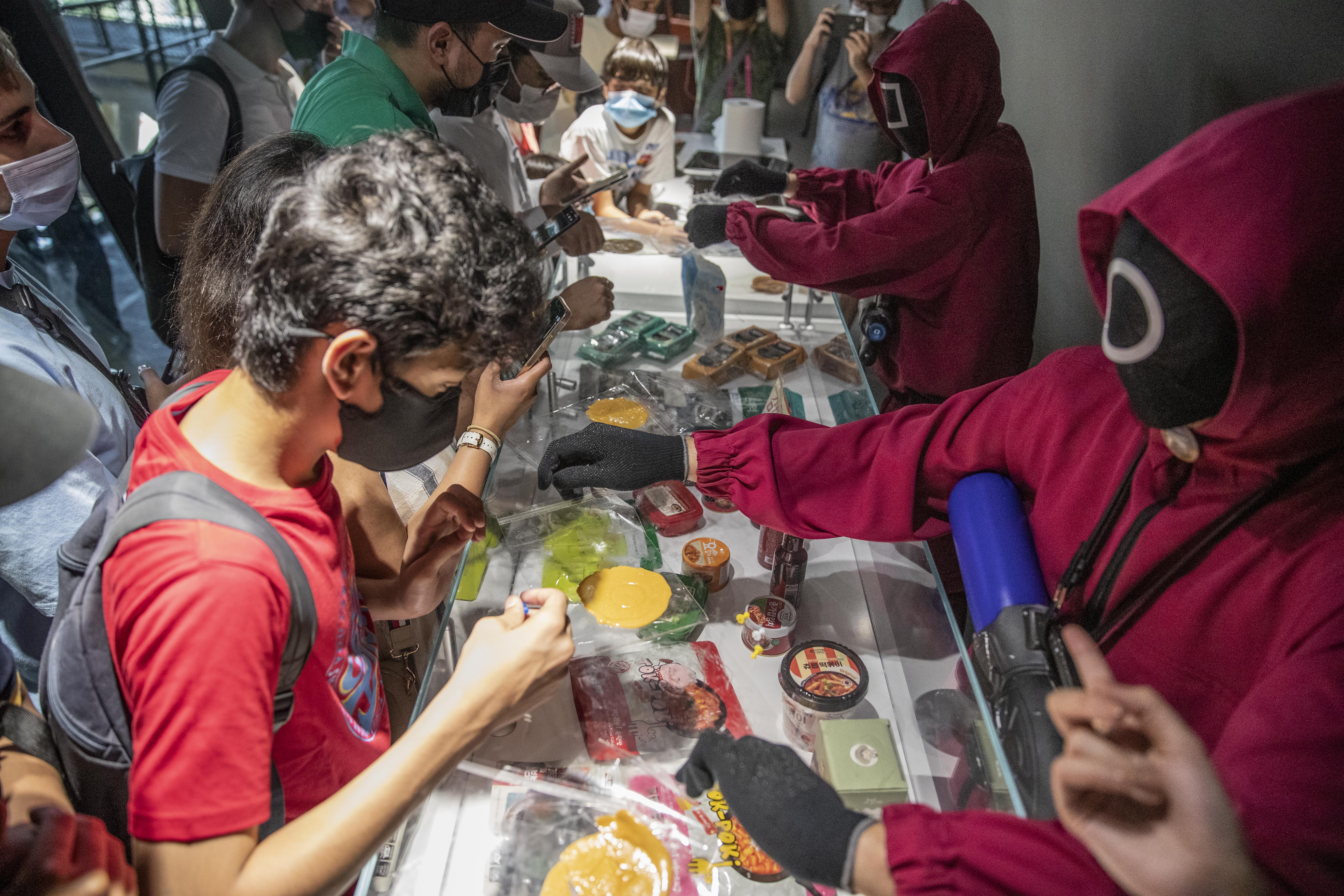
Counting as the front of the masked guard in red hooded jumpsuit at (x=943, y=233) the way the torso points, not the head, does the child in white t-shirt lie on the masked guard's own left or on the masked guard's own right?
on the masked guard's own right

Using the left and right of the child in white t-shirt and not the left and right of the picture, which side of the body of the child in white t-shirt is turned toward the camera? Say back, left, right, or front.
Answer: front

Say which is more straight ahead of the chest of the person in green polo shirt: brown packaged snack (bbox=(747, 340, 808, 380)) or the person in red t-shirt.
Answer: the brown packaged snack

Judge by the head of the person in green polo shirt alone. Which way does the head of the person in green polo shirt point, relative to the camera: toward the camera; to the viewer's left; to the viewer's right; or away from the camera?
to the viewer's right

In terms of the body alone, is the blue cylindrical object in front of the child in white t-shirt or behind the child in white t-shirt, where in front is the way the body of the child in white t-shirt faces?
in front

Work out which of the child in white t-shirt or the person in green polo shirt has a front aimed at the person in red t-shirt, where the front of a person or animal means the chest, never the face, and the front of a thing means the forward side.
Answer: the child in white t-shirt

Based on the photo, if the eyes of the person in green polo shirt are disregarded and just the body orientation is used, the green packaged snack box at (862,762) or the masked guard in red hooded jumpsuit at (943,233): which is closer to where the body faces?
the masked guard in red hooded jumpsuit

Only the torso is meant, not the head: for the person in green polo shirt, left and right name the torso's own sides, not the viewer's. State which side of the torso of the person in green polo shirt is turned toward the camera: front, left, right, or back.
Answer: right

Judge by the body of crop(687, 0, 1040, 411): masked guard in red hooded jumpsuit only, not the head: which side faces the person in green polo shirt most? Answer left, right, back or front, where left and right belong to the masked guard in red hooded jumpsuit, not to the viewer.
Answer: front

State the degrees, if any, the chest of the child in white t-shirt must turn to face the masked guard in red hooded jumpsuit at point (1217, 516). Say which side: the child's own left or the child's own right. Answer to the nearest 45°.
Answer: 0° — they already face them

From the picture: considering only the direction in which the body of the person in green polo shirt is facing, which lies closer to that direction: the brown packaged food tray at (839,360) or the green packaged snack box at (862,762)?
the brown packaged food tray

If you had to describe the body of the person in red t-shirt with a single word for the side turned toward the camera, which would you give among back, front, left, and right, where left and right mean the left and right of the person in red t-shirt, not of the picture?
right

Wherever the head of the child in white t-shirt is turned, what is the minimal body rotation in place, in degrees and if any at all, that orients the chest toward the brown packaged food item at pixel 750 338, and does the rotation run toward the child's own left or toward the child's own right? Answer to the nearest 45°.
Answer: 0° — they already face it

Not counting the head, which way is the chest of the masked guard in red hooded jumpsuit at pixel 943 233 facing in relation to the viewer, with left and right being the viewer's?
facing to the left of the viewer

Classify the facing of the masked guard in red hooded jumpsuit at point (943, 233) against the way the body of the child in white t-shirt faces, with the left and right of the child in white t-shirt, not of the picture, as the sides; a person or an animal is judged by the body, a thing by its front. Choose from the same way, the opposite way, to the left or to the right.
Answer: to the right

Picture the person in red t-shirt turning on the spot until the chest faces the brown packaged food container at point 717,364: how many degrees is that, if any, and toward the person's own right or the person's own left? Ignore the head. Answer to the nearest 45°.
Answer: approximately 45° to the person's own left

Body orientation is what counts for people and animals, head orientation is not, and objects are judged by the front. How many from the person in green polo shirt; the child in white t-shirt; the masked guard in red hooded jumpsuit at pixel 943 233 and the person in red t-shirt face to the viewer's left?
1
